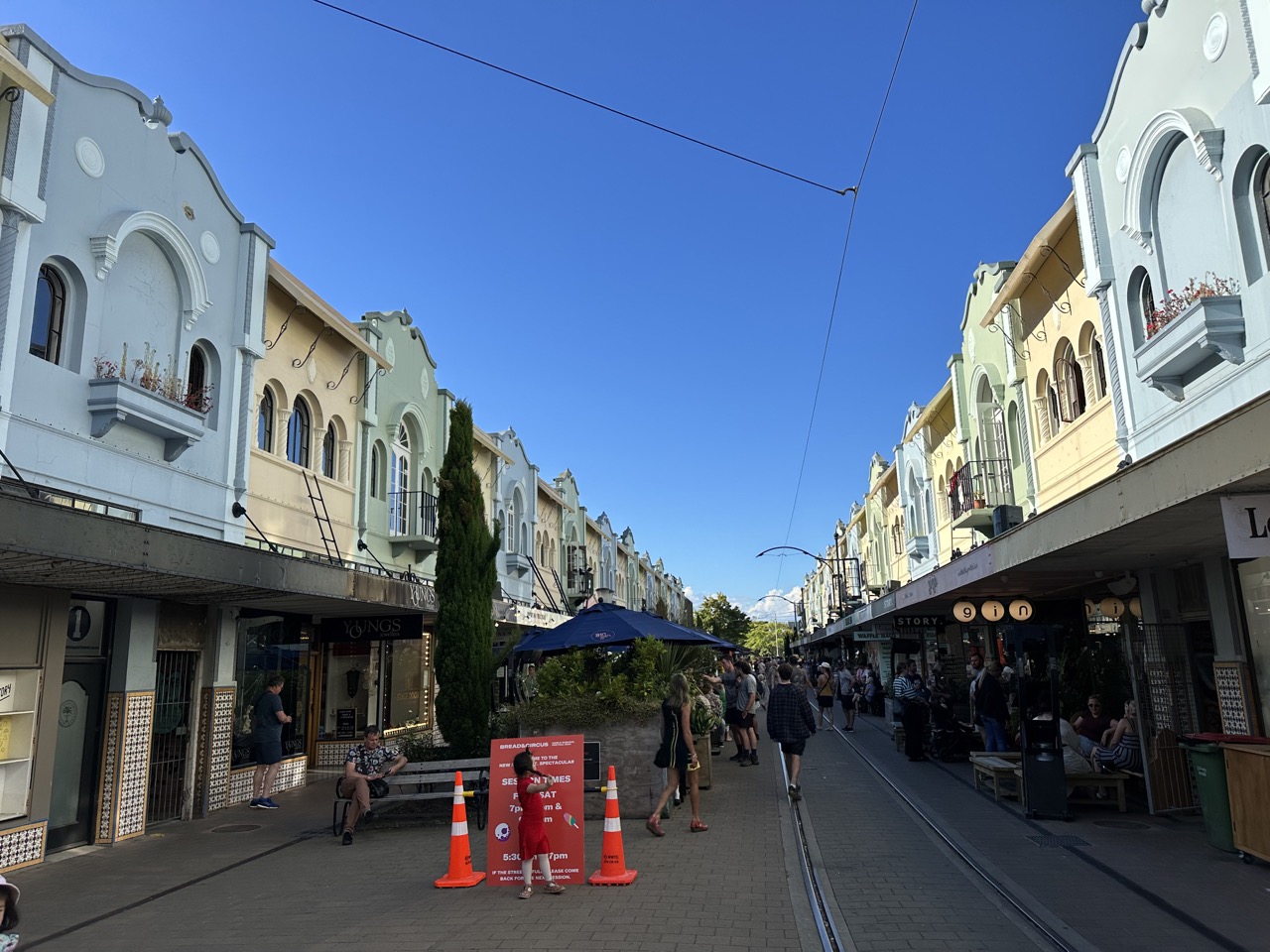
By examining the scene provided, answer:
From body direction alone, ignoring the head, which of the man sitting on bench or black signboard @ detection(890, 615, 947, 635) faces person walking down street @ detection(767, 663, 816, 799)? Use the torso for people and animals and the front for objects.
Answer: the black signboard

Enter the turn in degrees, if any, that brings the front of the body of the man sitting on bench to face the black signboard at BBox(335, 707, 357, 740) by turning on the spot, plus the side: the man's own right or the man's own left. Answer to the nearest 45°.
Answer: approximately 135° to the man's own right

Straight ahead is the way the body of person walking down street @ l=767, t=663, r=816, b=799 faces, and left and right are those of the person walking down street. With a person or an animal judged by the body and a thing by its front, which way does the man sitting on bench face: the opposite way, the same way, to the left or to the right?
the opposite way

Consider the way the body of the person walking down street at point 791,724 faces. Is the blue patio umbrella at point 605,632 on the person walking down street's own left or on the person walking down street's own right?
on the person walking down street's own left

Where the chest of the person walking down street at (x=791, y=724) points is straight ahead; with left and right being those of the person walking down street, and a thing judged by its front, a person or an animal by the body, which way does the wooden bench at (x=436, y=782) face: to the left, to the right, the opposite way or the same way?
the opposite way

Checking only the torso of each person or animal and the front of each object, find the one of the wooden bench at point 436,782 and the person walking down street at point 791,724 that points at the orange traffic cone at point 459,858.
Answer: the wooden bench

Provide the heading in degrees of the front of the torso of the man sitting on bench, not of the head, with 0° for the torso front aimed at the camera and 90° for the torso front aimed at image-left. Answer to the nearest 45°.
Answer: approximately 45°

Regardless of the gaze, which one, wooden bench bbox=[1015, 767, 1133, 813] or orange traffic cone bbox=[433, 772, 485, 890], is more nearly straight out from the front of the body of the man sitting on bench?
the orange traffic cone

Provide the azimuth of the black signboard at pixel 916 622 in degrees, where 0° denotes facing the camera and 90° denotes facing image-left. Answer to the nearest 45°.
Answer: approximately 0°

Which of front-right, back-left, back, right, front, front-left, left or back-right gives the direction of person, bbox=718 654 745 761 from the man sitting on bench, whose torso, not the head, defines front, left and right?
back

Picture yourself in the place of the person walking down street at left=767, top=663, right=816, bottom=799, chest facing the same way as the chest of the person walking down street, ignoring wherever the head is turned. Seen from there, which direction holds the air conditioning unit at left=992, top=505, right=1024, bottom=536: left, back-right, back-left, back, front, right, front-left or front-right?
front-right
